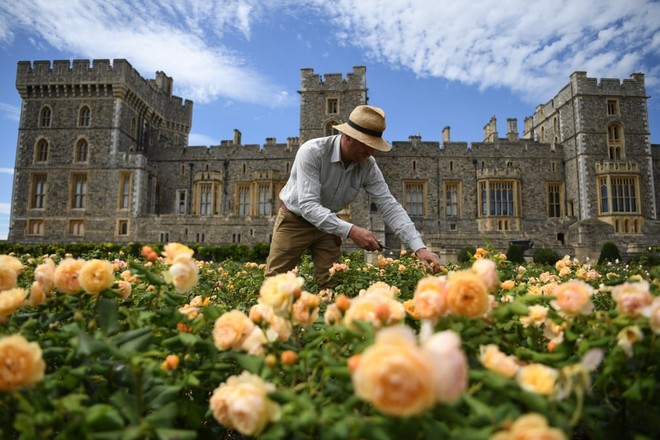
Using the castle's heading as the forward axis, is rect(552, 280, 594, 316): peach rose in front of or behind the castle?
in front

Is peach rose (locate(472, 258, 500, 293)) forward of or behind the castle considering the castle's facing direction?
forward

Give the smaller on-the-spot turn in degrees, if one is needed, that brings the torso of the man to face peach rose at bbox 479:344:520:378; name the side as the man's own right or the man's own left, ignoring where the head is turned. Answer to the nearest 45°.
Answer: approximately 45° to the man's own right

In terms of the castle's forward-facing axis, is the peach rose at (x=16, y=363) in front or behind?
in front

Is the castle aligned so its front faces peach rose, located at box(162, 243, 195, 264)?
yes

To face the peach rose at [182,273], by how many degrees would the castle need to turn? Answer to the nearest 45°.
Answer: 0° — it already faces it

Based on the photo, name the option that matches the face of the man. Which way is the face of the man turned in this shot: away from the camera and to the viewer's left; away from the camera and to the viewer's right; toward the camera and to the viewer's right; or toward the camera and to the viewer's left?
toward the camera and to the viewer's right

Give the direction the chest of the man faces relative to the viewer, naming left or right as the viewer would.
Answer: facing the viewer and to the right of the viewer

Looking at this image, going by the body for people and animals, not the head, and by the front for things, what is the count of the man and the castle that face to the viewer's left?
0

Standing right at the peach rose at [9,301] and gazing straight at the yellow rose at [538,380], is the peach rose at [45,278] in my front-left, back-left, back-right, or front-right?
back-left

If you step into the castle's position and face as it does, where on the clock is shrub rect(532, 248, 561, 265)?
The shrub is roughly at 10 o'clock from the castle.

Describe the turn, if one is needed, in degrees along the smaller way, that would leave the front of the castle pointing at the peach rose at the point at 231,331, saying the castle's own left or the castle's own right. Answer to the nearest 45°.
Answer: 0° — it already faces it
